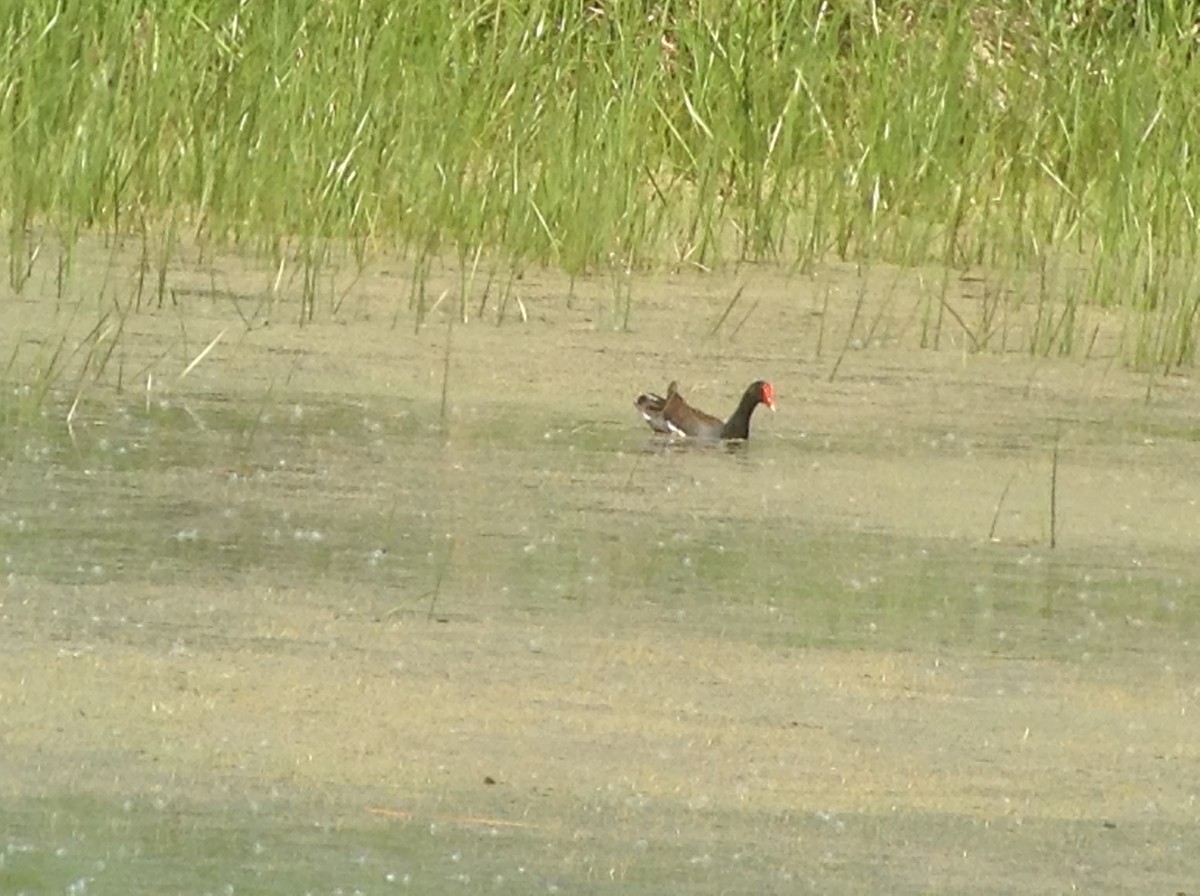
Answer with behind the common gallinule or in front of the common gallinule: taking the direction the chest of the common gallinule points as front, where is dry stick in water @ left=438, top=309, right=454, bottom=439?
behind

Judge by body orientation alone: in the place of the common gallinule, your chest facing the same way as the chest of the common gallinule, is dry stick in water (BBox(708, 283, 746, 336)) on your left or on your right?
on your left

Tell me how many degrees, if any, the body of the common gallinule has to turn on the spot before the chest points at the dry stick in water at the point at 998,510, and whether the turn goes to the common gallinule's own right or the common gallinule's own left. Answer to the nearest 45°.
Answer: approximately 45° to the common gallinule's own right

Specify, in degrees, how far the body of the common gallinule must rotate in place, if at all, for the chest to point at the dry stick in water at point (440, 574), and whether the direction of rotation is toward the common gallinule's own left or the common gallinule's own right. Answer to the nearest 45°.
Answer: approximately 90° to the common gallinule's own right

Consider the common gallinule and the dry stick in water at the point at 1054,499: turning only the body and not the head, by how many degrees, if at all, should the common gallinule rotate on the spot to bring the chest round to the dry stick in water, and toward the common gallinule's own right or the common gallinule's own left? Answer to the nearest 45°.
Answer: approximately 45° to the common gallinule's own right

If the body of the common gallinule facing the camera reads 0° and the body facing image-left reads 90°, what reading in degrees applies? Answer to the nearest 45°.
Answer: approximately 270°

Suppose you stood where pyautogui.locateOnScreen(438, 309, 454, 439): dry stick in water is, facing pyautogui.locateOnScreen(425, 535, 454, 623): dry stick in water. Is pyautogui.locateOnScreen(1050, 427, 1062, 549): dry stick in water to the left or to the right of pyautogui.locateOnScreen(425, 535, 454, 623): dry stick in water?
left
